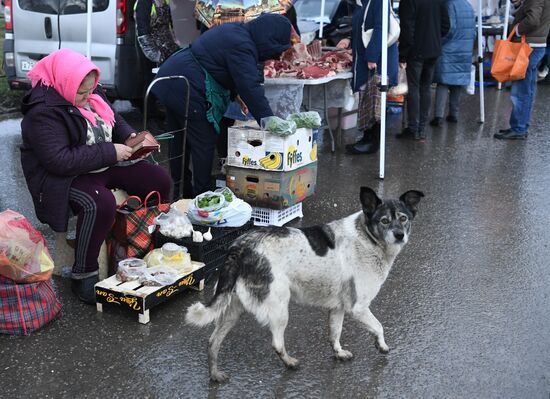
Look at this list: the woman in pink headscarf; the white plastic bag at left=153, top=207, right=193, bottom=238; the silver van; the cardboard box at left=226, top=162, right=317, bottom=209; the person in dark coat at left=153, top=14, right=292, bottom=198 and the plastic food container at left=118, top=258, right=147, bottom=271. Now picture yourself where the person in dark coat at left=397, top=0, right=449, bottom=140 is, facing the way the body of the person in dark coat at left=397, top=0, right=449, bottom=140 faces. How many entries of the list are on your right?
0

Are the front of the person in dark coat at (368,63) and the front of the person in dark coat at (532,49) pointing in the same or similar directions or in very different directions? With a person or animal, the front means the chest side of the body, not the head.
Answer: same or similar directions

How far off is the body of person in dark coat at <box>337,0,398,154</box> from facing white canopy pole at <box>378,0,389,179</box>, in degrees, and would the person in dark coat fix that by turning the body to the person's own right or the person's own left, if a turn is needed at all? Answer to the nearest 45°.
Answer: approximately 90° to the person's own left

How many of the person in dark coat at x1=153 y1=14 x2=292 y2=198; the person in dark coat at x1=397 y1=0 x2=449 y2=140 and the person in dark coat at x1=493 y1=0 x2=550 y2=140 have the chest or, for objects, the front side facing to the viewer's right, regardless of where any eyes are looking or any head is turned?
1

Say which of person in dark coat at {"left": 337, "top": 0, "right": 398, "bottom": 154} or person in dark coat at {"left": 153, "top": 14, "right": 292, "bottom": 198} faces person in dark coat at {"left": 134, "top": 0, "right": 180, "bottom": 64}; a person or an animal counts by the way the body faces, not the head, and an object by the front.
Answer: person in dark coat at {"left": 337, "top": 0, "right": 398, "bottom": 154}

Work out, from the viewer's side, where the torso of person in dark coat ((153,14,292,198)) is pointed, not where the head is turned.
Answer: to the viewer's right

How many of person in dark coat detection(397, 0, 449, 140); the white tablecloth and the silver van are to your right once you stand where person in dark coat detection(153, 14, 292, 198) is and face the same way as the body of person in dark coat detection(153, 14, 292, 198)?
0

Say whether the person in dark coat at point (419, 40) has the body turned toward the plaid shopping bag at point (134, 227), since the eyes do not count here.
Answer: no

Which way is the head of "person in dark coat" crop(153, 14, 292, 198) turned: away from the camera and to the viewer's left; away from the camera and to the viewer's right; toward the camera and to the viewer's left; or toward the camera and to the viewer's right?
away from the camera and to the viewer's right

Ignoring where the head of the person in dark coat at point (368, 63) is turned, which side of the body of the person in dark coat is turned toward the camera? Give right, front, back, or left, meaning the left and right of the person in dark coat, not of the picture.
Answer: left

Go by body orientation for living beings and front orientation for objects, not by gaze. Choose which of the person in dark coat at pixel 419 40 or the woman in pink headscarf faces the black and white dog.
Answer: the woman in pink headscarf

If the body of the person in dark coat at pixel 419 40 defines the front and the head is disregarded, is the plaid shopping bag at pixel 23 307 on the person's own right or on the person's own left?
on the person's own left

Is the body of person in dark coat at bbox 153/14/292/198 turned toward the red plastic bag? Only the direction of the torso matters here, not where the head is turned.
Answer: no

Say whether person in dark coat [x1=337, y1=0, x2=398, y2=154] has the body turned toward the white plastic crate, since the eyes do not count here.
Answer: no

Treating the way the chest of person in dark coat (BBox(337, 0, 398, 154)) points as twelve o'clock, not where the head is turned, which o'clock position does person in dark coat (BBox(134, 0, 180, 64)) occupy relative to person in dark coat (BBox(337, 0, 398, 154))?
person in dark coat (BBox(134, 0, 180, 64)) is roughly at 12 o'clock from person in dark coat (BBox(337, 0, 398, 154)).
